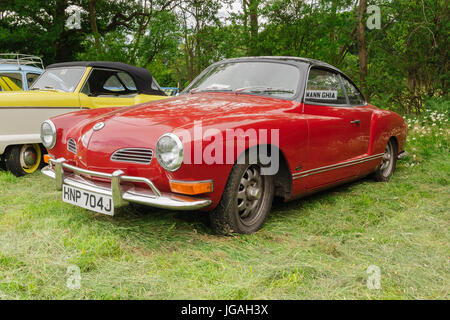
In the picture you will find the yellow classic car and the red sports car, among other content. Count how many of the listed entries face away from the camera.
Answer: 0

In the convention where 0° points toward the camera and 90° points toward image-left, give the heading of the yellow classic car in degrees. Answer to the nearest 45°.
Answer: approximately 45°

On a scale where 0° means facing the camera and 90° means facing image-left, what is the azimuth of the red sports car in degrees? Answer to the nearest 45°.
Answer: approximately 45°

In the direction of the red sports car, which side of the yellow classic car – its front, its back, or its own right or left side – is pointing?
left

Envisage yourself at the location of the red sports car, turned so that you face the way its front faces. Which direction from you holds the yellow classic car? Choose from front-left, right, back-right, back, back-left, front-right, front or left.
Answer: right
